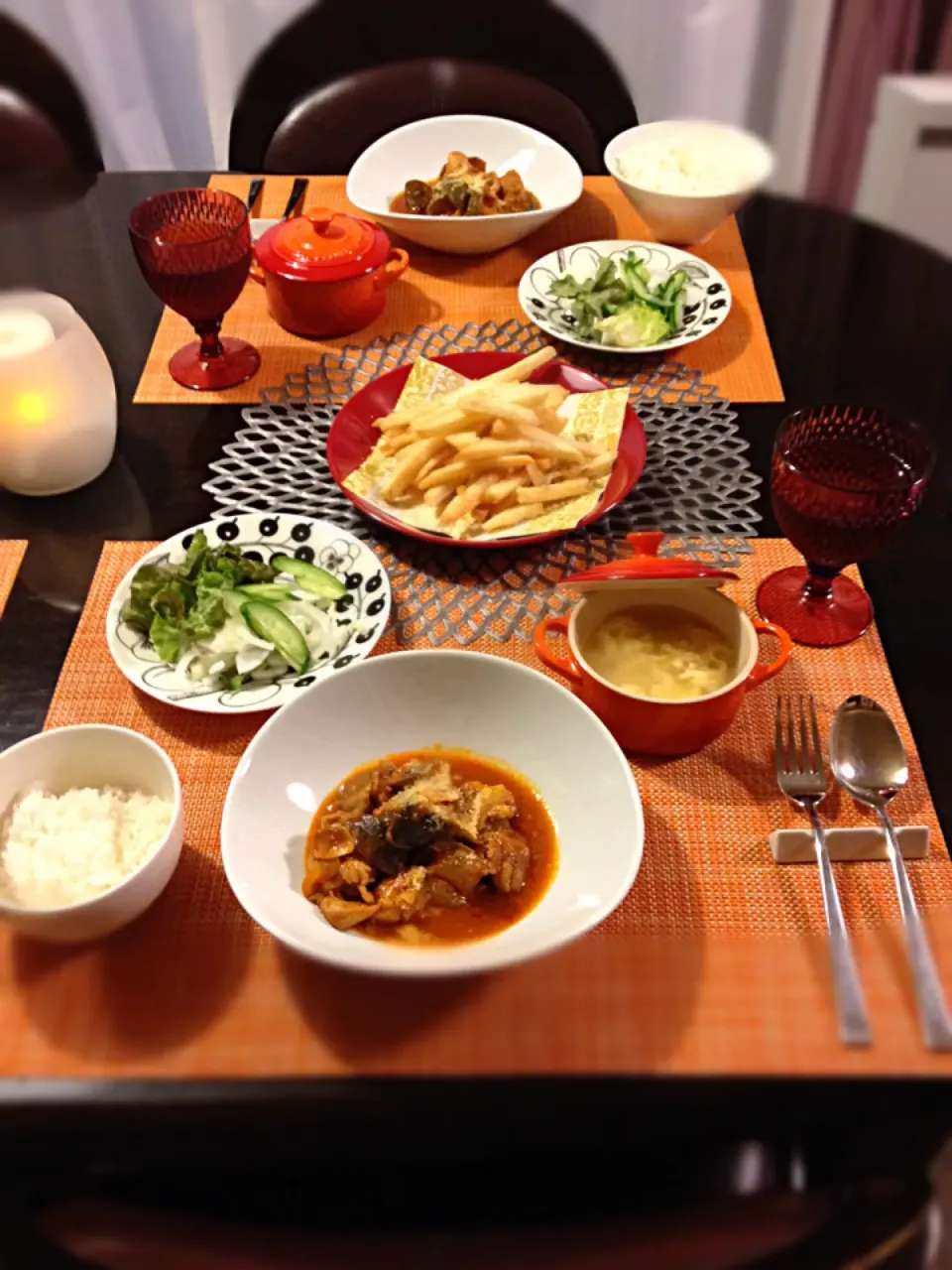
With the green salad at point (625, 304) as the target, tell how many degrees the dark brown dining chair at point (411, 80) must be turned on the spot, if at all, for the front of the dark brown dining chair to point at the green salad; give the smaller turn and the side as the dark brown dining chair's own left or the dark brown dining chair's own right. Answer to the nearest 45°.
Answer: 0° — it already faces it

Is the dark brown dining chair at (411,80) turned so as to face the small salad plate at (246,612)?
yes

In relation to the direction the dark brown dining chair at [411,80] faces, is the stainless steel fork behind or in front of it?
in front

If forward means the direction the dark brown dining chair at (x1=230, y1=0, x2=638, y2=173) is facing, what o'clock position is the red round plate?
The red round plate is roughly at 12 o'clock from the dark brown dining chair.

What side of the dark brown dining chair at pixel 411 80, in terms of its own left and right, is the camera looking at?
front

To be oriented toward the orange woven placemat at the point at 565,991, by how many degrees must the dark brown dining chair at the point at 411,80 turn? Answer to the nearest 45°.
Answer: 0° — it already faces it

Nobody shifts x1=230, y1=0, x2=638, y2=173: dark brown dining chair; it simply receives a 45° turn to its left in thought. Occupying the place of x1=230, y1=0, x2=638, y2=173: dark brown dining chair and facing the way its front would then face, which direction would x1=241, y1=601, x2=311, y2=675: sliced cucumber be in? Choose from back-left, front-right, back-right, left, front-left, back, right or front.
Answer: front-right

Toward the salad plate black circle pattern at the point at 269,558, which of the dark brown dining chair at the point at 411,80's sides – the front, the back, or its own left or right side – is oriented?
front

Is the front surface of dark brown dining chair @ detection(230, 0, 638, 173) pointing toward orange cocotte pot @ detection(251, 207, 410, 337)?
yes

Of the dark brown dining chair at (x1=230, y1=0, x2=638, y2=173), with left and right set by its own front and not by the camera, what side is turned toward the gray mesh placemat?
front

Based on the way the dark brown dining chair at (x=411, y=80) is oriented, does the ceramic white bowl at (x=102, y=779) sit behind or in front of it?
in front
